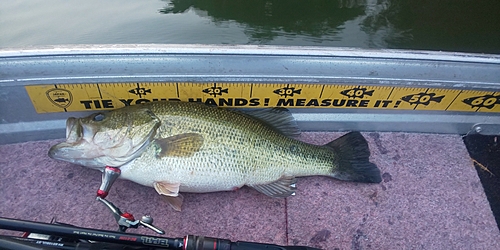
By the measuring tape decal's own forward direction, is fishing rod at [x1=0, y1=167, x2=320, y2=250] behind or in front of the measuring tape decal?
in front

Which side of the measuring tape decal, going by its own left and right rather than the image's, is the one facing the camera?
front
